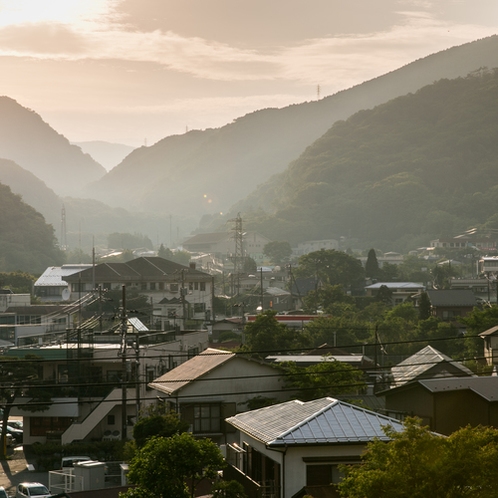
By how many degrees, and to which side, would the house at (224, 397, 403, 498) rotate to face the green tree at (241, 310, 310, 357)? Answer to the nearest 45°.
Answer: approximately 135° to its right

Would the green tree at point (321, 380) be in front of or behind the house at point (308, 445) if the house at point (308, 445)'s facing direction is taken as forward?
behind

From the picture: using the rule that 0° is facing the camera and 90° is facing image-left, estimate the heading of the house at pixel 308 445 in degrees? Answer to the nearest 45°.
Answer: approximately 45°

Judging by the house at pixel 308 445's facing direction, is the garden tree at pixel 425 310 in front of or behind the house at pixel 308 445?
behind

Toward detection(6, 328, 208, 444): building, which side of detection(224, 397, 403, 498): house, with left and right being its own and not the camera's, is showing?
right

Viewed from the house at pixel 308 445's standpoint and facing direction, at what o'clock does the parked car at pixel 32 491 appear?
The parked car is roughly at 3 o'clock from the house.

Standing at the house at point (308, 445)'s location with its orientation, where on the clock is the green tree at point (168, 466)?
The green tree is roughly at 2 o'clock from the house.

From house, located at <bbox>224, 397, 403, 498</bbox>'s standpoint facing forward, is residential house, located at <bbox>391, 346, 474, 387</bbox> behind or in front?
behind
